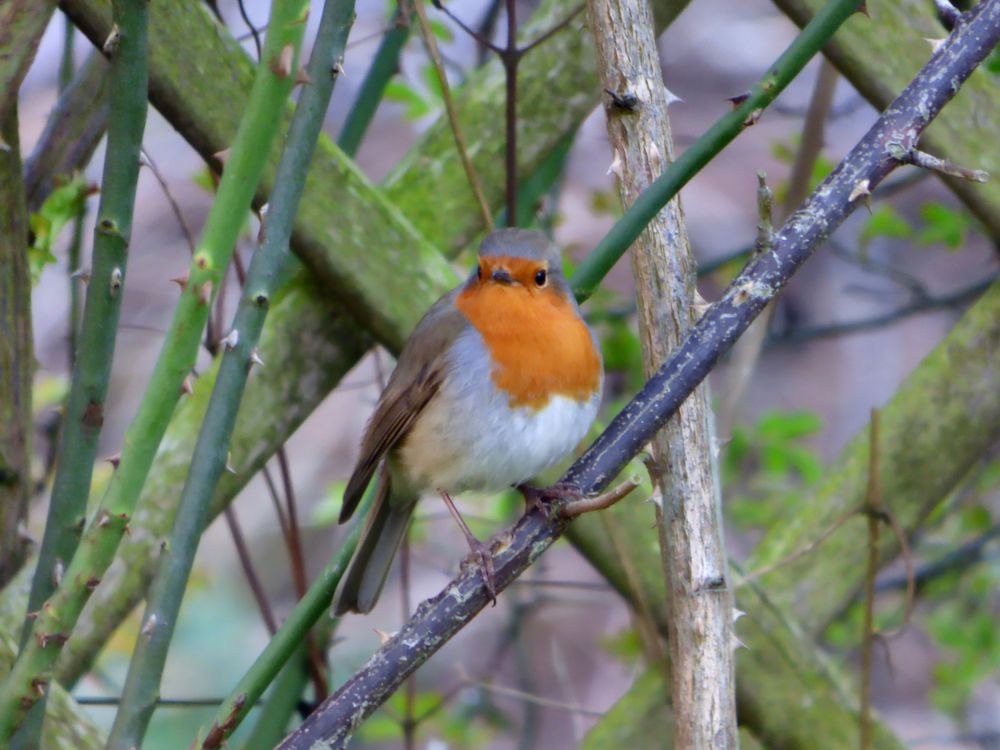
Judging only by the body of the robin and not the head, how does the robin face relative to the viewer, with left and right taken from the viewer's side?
facing the viewer and to the right of the viewer

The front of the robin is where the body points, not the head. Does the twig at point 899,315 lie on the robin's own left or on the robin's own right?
on the robin's own left

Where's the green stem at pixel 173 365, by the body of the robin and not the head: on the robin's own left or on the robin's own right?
on the robin's own right

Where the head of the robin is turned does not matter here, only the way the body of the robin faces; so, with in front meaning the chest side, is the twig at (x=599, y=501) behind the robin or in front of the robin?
in front

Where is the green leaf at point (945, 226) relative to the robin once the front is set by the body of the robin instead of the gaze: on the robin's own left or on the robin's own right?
on the robin's own left

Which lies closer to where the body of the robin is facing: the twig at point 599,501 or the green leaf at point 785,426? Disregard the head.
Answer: the twig
